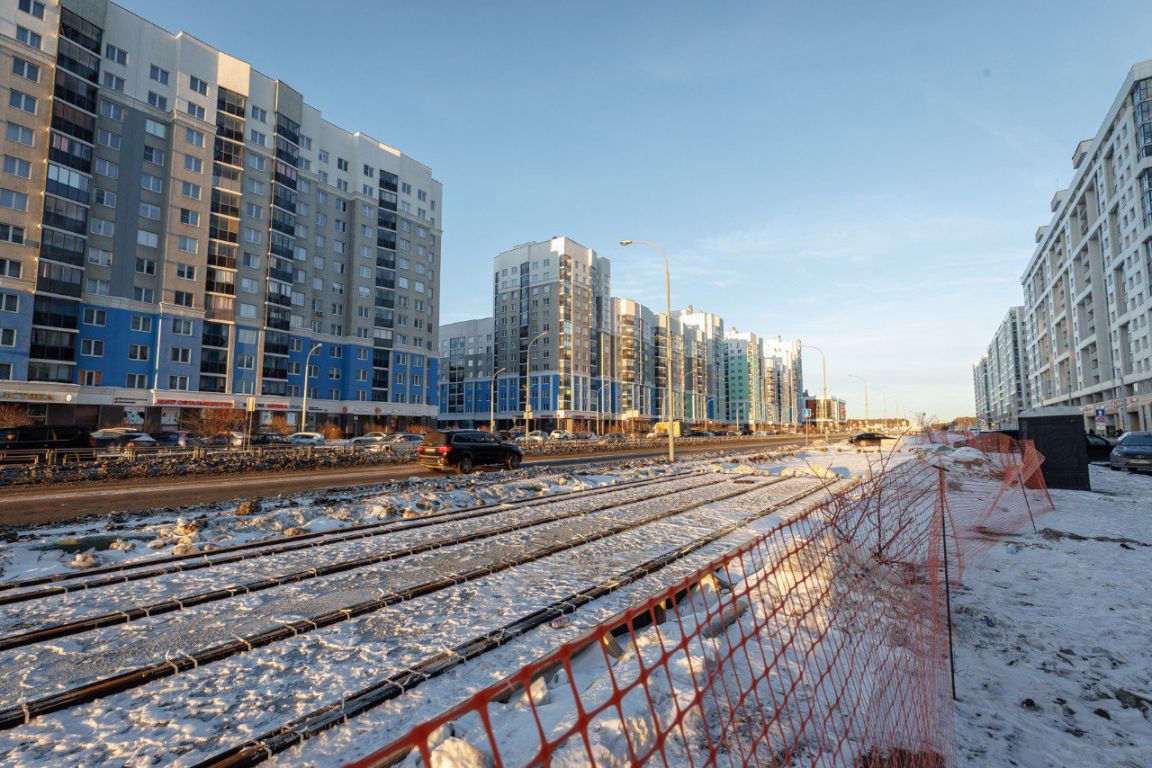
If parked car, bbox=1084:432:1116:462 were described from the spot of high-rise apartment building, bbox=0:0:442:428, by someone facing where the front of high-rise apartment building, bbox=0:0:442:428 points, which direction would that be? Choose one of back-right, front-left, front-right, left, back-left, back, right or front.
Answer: front

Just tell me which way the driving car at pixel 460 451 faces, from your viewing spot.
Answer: facing away from the viewer and to the right of the viewer

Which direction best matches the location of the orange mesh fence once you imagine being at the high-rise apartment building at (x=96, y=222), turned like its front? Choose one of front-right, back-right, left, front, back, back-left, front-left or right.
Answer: front-right

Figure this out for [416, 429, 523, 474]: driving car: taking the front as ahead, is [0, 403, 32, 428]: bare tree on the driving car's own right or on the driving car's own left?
on the driving car's own left

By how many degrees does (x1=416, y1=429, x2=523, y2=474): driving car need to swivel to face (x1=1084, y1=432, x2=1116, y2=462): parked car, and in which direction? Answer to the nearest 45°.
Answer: approximately 45° to its right

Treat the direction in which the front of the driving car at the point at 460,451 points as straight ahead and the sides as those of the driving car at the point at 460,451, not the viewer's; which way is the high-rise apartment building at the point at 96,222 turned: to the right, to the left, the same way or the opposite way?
to the right

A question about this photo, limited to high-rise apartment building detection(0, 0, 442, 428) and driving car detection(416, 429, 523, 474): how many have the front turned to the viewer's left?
0

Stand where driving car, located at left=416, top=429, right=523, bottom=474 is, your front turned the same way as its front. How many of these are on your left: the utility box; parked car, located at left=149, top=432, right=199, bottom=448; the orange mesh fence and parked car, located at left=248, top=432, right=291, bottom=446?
2

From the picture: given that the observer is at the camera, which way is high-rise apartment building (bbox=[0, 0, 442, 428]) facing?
facing the viewer and to the right of the viewer

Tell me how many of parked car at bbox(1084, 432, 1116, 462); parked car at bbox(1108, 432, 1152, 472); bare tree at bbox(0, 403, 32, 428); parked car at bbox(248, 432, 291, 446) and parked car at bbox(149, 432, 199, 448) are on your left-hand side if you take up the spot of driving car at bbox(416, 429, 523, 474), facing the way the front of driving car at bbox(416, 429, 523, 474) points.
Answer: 3

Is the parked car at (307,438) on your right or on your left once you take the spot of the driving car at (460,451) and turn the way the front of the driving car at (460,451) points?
on your left

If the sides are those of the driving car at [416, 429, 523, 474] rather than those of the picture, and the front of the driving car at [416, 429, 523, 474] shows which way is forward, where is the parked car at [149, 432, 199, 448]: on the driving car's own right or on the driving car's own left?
on the driving car's own left

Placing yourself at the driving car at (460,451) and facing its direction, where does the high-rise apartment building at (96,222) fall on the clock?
The high-rise apartment building is roughly at 9 o'clock from the driving car.

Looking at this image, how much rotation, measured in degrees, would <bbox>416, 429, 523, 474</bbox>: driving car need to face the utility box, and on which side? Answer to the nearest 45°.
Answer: approximately 90° to its right

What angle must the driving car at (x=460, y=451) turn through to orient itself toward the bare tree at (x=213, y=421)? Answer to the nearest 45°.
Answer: approximately 90° to its left

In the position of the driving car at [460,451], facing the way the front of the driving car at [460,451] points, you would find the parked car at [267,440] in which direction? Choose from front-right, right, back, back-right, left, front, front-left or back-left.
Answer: left
